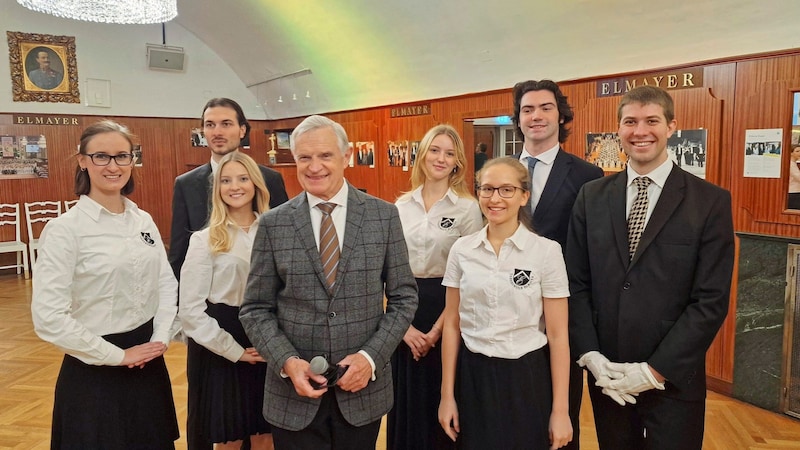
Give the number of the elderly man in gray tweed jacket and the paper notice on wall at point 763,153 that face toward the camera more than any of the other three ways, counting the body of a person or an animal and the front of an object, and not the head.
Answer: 2

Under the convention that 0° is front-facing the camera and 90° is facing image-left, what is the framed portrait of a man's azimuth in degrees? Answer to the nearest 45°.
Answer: approximately 0°

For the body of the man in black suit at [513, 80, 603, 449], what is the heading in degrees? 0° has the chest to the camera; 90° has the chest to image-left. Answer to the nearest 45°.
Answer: approximately 45°

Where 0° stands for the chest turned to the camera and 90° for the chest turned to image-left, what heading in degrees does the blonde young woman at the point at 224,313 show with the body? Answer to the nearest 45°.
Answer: approximately 315°

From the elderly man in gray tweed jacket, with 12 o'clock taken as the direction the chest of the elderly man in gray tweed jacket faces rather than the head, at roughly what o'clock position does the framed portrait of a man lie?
The framed portrait of a man is roughly at 5 o'clock from the elderly man in gray tweed jacket.

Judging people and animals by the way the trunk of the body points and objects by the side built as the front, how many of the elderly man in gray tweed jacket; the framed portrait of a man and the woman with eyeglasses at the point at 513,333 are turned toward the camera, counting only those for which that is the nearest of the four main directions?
3

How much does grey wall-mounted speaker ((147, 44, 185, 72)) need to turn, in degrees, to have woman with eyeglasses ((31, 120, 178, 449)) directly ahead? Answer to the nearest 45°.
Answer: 0° — it already faces them

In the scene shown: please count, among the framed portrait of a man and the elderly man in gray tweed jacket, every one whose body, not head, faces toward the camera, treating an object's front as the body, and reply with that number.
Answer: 2

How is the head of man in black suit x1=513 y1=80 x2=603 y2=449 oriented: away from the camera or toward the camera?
toward the camera

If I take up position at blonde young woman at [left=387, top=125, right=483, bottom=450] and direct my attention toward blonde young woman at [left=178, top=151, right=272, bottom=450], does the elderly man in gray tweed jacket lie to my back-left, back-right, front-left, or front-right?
front-left

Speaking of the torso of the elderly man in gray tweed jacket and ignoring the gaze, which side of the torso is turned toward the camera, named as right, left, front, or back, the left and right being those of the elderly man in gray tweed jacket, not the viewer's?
front

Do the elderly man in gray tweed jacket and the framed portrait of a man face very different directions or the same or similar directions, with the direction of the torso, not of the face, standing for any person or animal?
same or similar directions

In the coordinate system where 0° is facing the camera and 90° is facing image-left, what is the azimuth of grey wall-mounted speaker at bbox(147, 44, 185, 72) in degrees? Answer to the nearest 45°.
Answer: approximately 0°

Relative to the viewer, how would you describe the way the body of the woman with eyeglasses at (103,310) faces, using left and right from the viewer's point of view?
facing the viewer and to the right of the viewer
